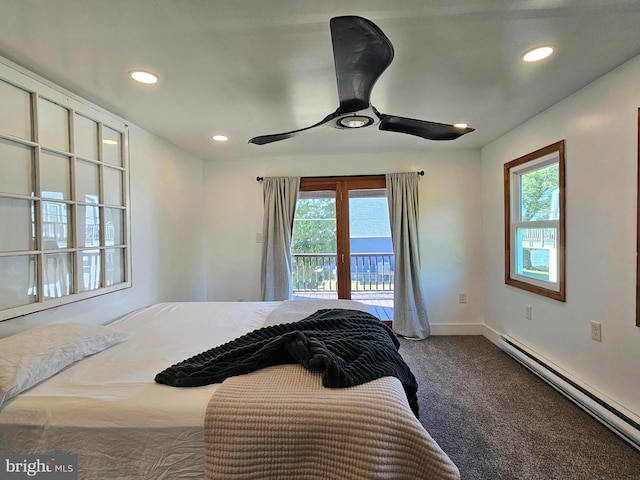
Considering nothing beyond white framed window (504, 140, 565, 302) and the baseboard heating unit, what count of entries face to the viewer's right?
0

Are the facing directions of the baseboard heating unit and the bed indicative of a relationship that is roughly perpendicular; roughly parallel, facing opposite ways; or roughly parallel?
roughly parallel, facing opposite ways

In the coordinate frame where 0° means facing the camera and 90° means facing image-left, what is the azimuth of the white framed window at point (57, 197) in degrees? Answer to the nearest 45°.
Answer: approximately 315°

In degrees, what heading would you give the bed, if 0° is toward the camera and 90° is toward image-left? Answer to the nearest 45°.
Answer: approximately 270°

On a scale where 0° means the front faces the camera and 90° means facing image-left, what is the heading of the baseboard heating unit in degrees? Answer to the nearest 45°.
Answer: approximately 45°

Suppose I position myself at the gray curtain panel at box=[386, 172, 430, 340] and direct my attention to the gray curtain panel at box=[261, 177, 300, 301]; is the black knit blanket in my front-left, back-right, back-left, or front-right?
front-left

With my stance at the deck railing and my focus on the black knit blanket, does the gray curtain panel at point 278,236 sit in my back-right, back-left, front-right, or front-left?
front-right

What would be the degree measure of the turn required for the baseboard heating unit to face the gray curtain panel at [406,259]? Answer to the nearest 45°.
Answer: approximately 90° to its right

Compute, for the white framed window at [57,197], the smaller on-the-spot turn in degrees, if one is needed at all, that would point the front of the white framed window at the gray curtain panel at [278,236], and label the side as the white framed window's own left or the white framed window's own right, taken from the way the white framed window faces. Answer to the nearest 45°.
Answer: approximately 45° to the white framed window's own left

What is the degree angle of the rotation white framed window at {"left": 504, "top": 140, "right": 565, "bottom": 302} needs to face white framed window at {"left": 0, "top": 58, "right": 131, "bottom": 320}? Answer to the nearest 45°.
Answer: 0° — it already faces it

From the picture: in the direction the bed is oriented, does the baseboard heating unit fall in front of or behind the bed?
in front

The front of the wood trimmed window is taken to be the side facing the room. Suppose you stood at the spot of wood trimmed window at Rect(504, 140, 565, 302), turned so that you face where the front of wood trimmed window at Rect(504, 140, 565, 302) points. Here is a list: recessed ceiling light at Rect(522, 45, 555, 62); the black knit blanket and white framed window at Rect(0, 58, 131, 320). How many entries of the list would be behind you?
0

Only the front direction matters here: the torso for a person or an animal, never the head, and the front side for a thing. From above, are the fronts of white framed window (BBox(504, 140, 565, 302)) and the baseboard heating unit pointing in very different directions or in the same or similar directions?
same or similar directions

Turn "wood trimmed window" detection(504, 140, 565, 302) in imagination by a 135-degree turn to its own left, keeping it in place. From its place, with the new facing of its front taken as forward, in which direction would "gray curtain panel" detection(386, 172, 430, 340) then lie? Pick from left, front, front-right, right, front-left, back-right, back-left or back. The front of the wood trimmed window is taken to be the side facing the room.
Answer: back

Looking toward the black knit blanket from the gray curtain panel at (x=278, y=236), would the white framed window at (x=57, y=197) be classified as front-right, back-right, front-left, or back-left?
front-right

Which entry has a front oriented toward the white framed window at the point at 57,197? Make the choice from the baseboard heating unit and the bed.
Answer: the baseboard heating unit

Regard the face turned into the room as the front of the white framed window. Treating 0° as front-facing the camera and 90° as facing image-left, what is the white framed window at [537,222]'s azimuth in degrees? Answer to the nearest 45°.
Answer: approximately 45°

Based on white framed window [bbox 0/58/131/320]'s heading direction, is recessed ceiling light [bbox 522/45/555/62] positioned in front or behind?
in front

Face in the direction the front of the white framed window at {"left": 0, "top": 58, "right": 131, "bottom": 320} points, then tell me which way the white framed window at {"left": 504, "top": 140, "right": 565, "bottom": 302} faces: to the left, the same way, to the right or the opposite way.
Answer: the opposite way

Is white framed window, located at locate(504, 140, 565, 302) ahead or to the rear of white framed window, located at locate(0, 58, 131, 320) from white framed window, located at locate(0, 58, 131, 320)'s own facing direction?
ahead
